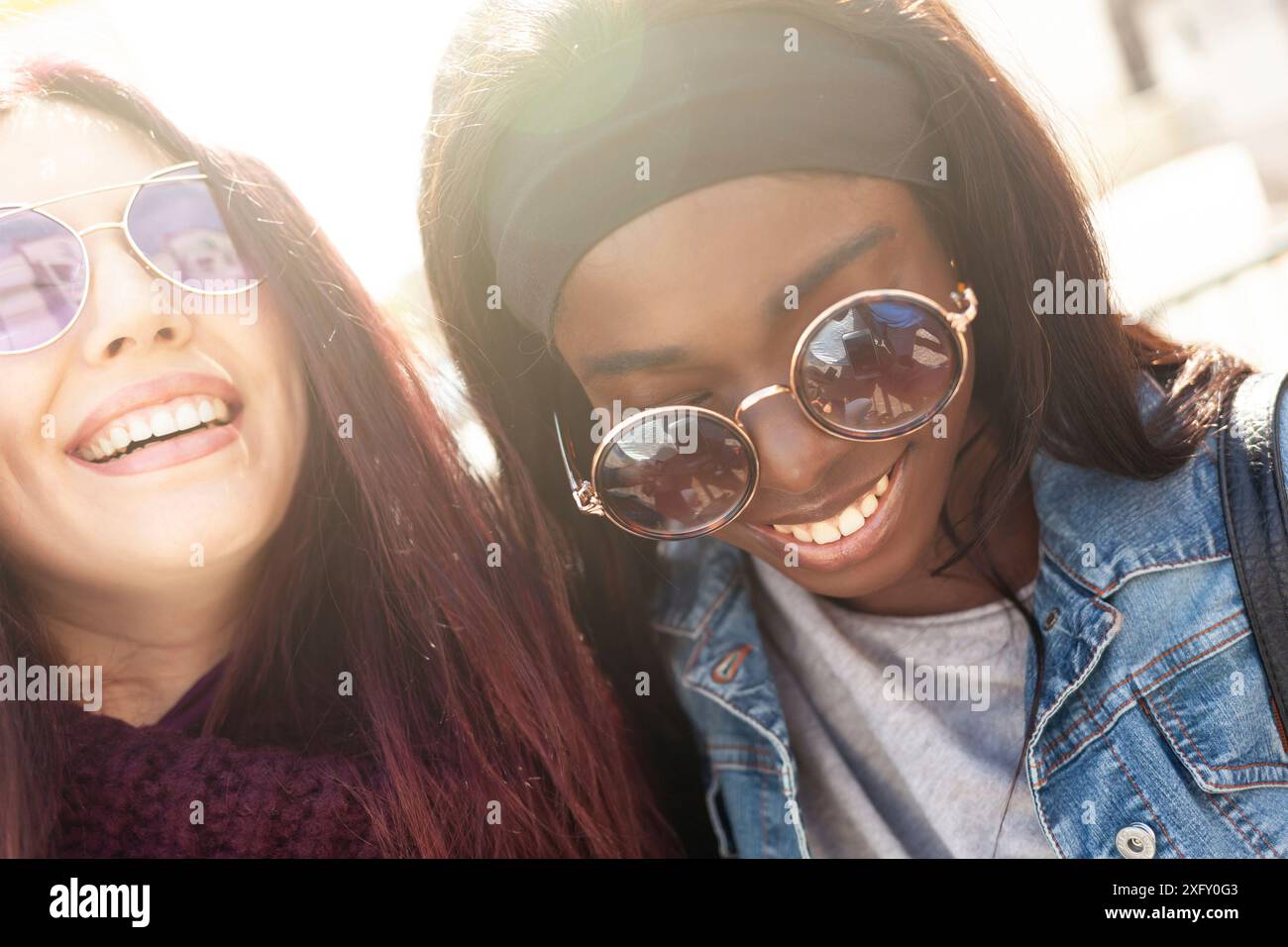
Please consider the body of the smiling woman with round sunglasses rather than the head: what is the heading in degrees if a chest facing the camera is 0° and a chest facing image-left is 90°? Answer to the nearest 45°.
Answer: approximately 0°

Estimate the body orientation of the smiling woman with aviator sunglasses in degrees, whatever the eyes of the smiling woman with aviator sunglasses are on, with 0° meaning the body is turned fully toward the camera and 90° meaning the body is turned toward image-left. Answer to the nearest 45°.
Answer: approximately 0°

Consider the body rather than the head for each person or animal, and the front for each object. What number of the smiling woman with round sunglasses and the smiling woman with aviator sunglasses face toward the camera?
2

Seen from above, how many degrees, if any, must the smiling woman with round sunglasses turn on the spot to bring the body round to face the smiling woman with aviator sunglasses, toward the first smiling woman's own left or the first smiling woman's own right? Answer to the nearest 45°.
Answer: approximately 90° to the first smiling woman's own right

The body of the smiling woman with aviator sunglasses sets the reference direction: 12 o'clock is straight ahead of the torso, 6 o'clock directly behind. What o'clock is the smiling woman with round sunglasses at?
The smiling woman with round sunglasses is roughly at 10 o'clock from the smiling woman with aviator sunglasses.
